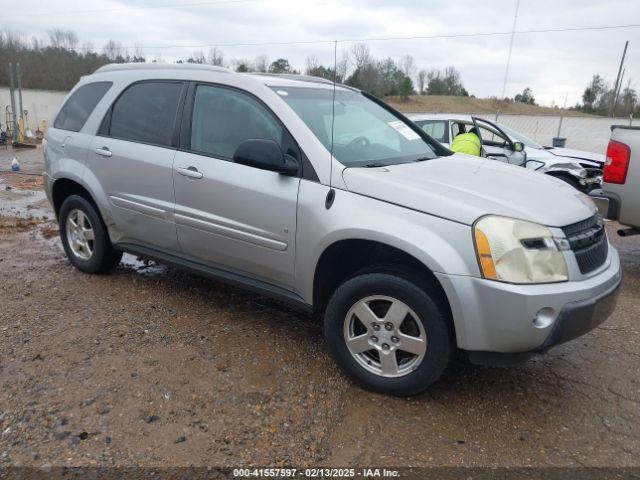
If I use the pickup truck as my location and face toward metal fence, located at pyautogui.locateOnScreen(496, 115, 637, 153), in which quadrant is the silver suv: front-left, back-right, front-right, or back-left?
back-left

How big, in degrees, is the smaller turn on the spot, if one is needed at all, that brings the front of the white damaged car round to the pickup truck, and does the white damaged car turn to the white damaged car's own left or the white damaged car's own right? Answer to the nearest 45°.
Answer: approximately 45° to the white damaged car's own right

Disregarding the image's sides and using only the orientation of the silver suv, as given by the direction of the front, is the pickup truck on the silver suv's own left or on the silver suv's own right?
on the silver suv's own left

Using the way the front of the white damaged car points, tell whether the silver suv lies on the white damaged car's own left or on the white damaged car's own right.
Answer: on the white damaged car's own right

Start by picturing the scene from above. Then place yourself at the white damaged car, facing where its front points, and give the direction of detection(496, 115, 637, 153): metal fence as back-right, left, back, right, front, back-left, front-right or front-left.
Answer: back-left

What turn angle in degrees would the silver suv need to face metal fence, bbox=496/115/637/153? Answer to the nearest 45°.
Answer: approximately 90° to its left

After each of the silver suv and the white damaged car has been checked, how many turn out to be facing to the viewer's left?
0

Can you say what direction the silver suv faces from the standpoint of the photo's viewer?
facing the viewer and to the right of the viewer

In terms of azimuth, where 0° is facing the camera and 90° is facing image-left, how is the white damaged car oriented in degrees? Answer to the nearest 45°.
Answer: approximately 315°

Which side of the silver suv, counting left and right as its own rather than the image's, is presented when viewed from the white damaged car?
left
